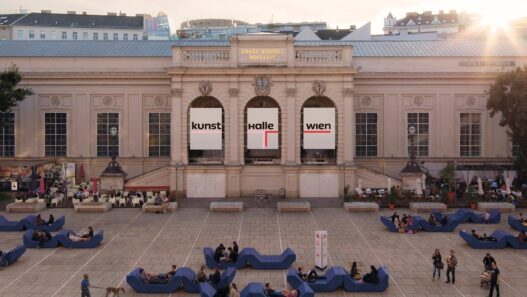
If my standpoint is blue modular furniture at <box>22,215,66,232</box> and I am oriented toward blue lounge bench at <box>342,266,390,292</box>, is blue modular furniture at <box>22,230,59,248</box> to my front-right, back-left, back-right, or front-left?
front-right

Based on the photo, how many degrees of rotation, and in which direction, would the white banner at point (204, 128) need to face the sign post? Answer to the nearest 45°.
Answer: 0° — it already faces it

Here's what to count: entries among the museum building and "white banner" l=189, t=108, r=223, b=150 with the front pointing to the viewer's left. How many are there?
0

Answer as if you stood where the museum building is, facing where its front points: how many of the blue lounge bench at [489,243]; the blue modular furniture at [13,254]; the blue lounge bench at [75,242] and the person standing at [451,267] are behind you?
0

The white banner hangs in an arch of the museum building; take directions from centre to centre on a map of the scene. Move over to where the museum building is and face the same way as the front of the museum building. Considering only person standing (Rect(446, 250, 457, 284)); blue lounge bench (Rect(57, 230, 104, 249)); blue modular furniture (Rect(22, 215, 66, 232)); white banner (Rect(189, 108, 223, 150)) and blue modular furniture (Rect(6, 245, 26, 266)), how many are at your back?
0

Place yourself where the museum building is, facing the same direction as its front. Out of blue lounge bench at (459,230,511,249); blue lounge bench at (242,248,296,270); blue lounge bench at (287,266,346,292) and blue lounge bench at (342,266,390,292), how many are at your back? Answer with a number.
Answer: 0

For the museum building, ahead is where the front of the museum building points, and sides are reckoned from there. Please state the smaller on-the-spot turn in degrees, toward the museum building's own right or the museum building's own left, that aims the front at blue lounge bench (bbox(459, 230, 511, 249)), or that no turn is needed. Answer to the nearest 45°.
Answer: approximately 45° to the museum building's own left

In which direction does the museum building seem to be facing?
toward the camera

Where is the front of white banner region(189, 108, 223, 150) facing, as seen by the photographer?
facing the viewer

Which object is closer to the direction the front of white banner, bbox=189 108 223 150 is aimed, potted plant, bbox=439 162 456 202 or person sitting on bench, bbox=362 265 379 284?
the person sitting on bench

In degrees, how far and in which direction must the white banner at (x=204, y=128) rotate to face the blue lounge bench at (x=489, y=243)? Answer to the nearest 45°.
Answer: approximately 45° to its left

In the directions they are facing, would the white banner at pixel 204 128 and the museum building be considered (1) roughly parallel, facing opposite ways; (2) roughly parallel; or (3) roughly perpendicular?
roughly parallel
